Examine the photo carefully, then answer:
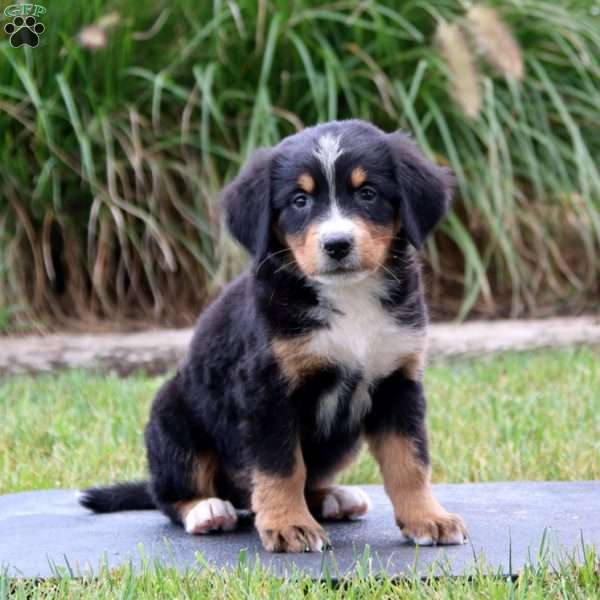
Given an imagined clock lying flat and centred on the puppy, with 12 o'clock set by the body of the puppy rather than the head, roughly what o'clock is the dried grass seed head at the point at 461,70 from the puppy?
The dried grass seed head is roughly at 8 o'clock from the puppy.

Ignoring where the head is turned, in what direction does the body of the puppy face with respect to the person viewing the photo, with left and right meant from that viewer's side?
facing the viewer and to the right of the viewer

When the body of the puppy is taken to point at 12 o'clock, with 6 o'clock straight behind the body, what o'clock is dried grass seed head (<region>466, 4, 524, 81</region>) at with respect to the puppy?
The dried grass seed head is roughly at 8 o'clock from the puppy.
